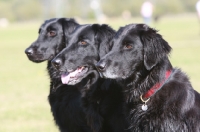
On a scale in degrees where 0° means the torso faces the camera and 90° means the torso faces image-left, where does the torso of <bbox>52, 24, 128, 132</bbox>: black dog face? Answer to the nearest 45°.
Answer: approximately 45°

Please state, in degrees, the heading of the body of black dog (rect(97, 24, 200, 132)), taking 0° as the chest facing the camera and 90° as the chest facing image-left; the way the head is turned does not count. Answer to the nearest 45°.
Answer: approximately 45°
